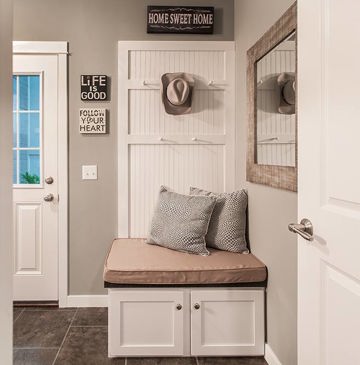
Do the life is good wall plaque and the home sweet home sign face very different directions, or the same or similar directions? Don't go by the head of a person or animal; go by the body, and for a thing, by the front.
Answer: same or similar directions

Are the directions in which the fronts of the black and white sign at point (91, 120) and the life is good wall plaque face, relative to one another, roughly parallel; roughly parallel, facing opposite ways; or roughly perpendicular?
roughly parallel

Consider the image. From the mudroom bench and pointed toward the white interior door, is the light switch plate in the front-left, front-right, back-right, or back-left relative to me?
back-right

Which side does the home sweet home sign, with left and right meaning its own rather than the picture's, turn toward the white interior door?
front

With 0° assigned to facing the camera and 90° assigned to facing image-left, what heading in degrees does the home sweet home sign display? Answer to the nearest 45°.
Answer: approximately 0°

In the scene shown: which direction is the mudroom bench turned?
toward the camera

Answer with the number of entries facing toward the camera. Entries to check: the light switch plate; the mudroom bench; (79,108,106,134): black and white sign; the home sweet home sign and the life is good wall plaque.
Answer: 5

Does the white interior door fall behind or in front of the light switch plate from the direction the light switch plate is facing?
in front

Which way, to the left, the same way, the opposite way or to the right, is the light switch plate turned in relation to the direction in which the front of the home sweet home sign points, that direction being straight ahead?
the same way

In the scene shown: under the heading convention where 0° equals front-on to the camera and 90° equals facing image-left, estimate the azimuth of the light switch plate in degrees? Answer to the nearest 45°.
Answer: approximately 0°

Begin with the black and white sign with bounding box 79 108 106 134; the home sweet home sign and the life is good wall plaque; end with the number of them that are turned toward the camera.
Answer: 3

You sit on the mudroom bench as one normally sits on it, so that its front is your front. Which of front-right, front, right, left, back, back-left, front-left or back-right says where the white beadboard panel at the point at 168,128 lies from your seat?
back

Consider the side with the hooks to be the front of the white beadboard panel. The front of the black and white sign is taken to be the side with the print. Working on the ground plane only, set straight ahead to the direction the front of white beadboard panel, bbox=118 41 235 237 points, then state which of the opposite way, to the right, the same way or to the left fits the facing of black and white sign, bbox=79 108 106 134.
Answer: the same way

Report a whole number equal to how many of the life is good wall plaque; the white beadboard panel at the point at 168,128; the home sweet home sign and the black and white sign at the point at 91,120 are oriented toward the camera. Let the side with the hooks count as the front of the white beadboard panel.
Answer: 4

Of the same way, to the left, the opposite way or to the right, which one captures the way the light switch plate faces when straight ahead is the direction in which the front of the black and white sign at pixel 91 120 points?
the same way

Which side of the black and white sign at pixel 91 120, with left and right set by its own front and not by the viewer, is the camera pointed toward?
front

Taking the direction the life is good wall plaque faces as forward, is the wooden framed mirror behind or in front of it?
in front
